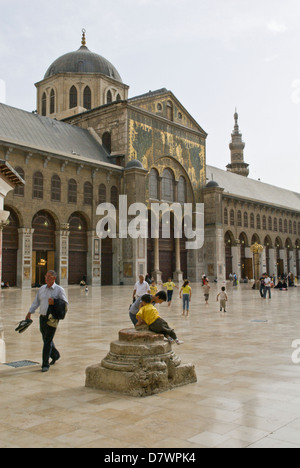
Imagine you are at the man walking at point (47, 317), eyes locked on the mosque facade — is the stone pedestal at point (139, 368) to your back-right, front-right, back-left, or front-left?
back-right

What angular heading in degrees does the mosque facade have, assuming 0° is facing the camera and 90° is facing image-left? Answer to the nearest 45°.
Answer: approximately 315°

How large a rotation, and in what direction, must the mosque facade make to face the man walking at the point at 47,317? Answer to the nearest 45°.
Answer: approximately 45° to its right

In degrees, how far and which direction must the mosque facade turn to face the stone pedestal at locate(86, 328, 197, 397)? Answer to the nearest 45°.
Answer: approximately 45° to its right
